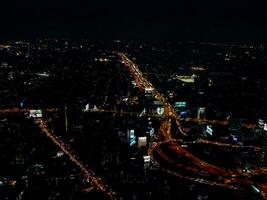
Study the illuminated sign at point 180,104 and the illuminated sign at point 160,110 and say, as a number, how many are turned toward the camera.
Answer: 2

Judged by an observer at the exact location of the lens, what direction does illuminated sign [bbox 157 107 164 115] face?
facing the viewer

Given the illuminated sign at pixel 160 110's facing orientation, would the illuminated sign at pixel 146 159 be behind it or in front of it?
in front

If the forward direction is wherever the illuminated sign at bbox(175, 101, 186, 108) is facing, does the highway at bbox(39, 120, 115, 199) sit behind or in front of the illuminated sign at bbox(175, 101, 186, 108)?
in front

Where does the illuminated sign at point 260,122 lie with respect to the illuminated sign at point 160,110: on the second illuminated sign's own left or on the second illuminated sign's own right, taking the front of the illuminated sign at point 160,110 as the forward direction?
on the second illuminated sign's own left

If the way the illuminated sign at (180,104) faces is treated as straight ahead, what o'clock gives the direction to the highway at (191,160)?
The highway is roughly at 12 o'clock from the illuminated sign.

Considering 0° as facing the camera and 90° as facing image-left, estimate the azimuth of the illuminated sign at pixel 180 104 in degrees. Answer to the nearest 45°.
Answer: approximately 0°

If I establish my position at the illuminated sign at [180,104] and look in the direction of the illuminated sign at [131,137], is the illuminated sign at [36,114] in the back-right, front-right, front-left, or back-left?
front-right

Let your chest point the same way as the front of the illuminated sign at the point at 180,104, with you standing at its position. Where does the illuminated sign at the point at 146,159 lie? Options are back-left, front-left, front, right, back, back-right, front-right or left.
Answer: front

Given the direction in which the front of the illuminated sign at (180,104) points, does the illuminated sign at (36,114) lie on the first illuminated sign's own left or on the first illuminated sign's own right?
on the first illuminated sign's own right

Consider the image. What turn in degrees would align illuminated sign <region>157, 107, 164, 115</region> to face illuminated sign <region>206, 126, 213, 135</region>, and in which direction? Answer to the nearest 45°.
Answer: approximately 45° to its left

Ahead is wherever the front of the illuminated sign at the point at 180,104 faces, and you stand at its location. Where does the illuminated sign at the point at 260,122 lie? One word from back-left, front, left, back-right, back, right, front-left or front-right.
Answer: front-left

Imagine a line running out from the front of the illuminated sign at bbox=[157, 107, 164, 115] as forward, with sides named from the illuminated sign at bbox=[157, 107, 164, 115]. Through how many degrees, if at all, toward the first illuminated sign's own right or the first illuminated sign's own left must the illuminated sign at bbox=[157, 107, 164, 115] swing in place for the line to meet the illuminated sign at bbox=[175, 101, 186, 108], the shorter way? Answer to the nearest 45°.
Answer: approximately 135° to the first illuminated sign's own left
